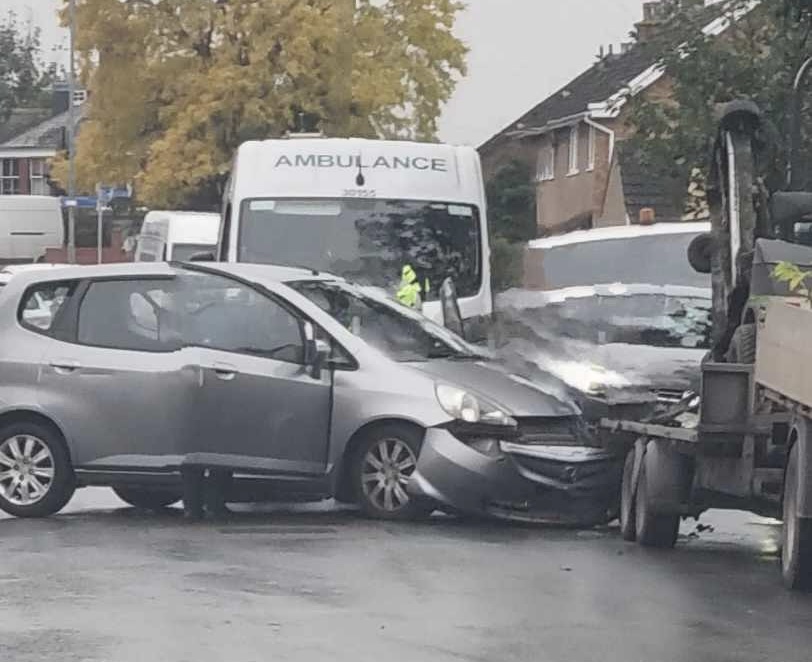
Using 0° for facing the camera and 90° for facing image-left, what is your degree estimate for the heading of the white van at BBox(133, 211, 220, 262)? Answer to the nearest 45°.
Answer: approximately 45°

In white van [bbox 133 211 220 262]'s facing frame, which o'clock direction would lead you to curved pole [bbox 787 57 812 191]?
The curved pole is roughly at 10 o'clock from the white van.

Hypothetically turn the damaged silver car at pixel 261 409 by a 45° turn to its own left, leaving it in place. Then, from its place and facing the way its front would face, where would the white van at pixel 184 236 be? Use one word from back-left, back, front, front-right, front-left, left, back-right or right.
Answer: left

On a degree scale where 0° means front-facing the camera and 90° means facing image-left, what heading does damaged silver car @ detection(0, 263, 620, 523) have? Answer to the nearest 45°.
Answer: approximately 315°

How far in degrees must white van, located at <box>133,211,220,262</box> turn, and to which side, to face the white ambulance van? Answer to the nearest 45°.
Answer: approximately 45° to its left

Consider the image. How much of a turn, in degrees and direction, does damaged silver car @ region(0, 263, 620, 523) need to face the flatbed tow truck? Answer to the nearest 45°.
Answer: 0° — it already faces it

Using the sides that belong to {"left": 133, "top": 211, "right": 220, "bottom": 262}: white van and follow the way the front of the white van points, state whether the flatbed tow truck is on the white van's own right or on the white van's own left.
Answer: on the white van's own left
